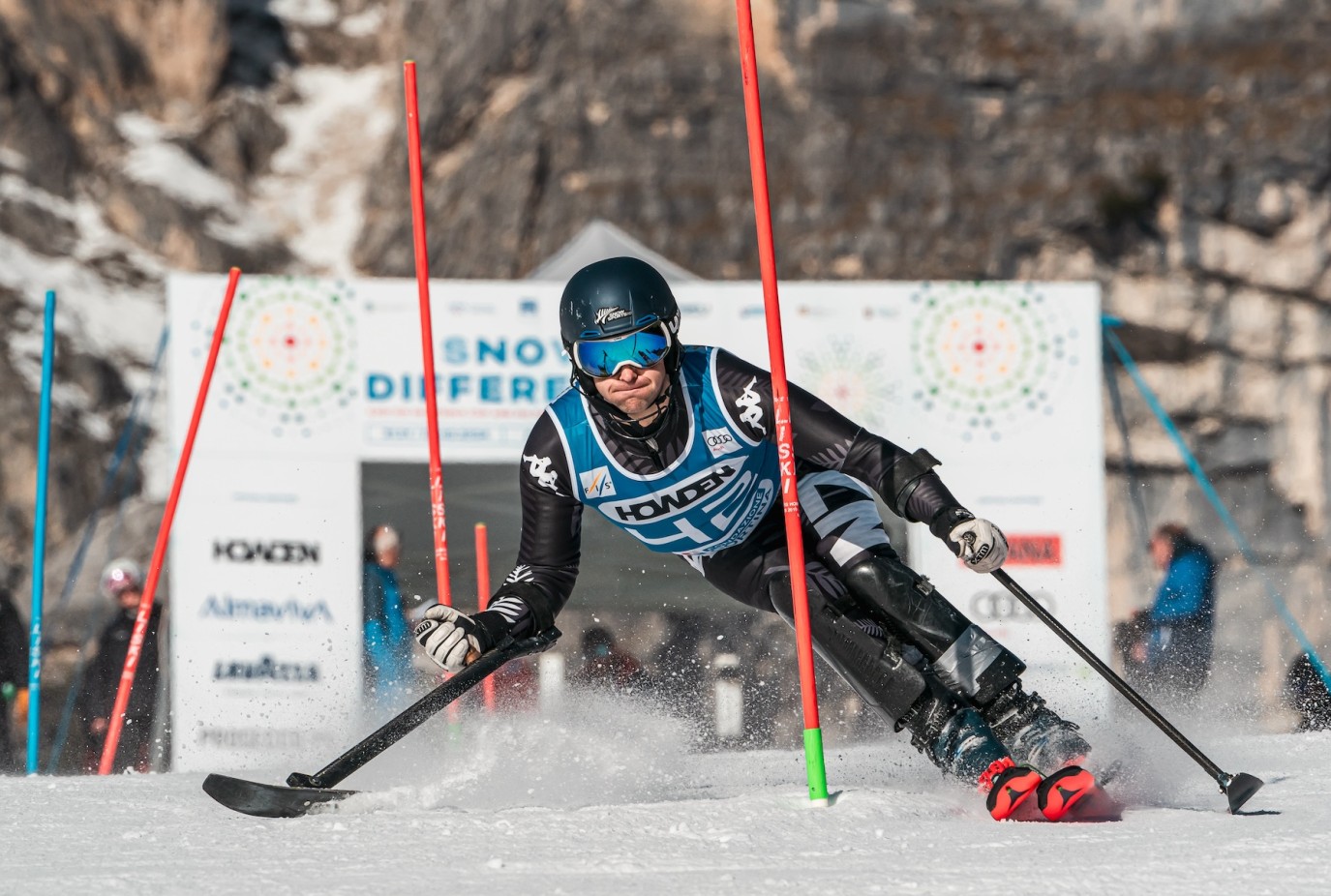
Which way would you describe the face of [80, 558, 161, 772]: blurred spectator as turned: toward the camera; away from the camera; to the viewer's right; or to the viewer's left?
toward the camera

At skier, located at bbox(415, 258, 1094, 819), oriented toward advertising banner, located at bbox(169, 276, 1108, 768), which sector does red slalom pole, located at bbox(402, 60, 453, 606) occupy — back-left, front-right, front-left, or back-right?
front-left

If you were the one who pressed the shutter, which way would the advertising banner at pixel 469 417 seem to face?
facing the viewer

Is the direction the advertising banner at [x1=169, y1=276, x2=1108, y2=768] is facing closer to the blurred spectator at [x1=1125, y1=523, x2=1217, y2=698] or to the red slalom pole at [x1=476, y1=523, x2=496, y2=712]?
the red slalom pole

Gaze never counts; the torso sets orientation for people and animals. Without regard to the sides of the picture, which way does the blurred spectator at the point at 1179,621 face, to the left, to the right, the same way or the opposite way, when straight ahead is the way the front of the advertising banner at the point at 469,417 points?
to the right

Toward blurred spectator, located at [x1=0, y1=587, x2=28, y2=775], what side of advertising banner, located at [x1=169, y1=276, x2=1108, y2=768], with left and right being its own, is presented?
right

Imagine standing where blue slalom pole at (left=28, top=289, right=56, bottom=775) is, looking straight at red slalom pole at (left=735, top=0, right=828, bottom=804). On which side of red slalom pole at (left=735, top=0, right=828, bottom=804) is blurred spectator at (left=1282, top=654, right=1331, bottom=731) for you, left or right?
left

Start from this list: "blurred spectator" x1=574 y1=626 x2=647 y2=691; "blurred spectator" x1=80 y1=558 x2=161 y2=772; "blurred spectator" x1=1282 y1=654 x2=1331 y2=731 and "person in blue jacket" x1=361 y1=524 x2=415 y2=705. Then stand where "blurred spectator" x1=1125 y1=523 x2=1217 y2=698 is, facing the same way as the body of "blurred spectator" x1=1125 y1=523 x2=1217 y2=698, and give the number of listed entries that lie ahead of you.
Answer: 3

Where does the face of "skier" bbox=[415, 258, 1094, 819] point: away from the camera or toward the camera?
toward the camera

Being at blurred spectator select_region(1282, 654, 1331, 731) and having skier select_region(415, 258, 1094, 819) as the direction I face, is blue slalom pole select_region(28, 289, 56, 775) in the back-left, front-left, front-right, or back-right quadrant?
front-right

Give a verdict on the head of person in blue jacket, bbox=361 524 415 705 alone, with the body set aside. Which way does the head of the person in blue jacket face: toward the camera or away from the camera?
toward the camera

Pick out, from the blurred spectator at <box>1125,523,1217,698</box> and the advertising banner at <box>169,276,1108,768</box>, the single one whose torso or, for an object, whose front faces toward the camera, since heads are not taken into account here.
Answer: the advertising banner

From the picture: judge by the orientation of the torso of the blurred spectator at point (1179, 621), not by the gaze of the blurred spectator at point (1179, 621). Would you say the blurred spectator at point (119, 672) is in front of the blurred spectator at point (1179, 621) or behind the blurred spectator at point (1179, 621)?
in front

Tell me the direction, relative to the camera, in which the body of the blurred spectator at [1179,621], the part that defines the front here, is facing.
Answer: to the viewer's left

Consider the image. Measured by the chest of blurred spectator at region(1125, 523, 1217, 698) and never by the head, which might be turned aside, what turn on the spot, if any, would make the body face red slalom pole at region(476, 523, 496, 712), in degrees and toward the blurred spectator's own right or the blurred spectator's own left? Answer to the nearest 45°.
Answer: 0° — they already face it

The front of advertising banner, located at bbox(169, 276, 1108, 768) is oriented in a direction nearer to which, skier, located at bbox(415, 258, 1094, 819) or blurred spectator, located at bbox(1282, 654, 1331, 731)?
the skier

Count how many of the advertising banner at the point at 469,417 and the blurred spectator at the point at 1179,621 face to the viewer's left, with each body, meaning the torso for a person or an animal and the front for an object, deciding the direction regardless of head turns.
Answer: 1

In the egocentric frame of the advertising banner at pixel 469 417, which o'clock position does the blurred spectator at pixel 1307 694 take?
The blurred spectator is roughly at 9 o'clock from the advertising banner.
